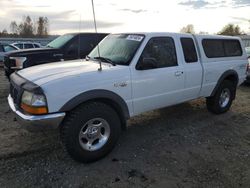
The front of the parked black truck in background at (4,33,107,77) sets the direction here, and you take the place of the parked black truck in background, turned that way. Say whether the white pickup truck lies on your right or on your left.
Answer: on your left

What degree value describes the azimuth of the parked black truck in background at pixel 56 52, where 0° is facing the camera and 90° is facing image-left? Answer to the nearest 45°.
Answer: approximately 45°

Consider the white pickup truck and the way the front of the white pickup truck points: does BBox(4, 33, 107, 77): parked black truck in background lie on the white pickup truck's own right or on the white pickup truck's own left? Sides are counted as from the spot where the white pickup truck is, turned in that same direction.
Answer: on the white pickup truck's own right

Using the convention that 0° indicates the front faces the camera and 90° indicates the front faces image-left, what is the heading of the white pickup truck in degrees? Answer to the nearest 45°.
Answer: approximately 45°
